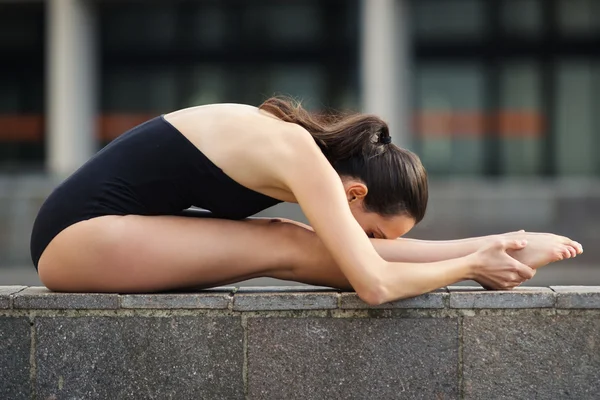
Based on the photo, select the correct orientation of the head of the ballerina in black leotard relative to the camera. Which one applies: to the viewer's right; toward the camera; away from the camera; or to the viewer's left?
to the viewer's right

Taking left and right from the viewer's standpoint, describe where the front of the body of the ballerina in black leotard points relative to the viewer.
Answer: facing to the right of the viewer
